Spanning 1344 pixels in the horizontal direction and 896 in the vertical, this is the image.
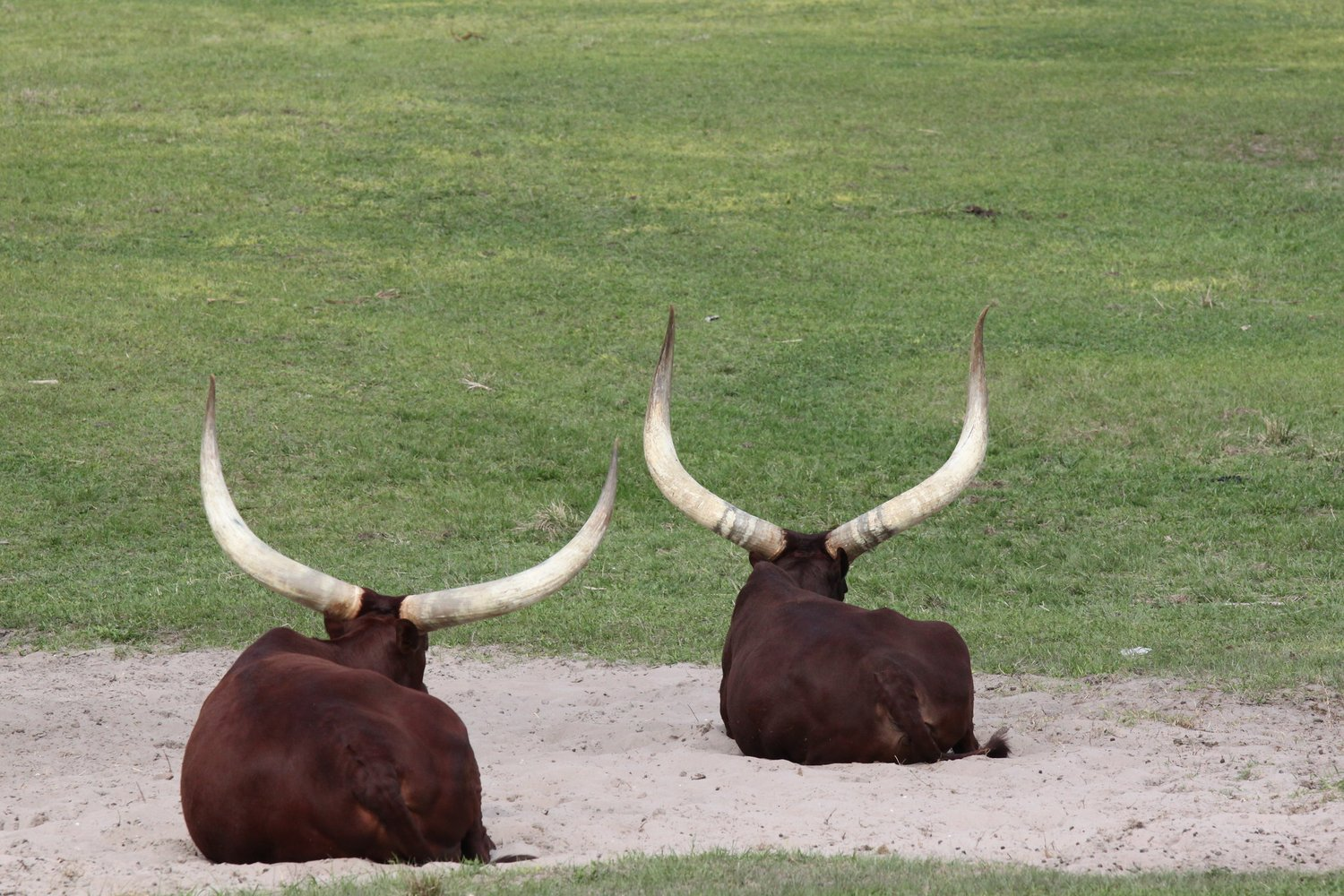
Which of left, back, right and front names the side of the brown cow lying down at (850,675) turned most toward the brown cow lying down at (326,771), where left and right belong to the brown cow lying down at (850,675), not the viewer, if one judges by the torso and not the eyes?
left

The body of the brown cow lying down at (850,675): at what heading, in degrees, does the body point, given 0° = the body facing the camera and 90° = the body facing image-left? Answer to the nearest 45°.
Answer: approximately 135°
